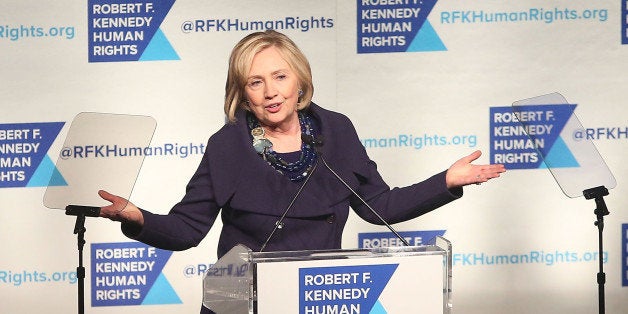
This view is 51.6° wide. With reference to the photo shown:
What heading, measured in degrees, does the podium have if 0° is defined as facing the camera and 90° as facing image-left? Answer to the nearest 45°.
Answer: approximately 0°
